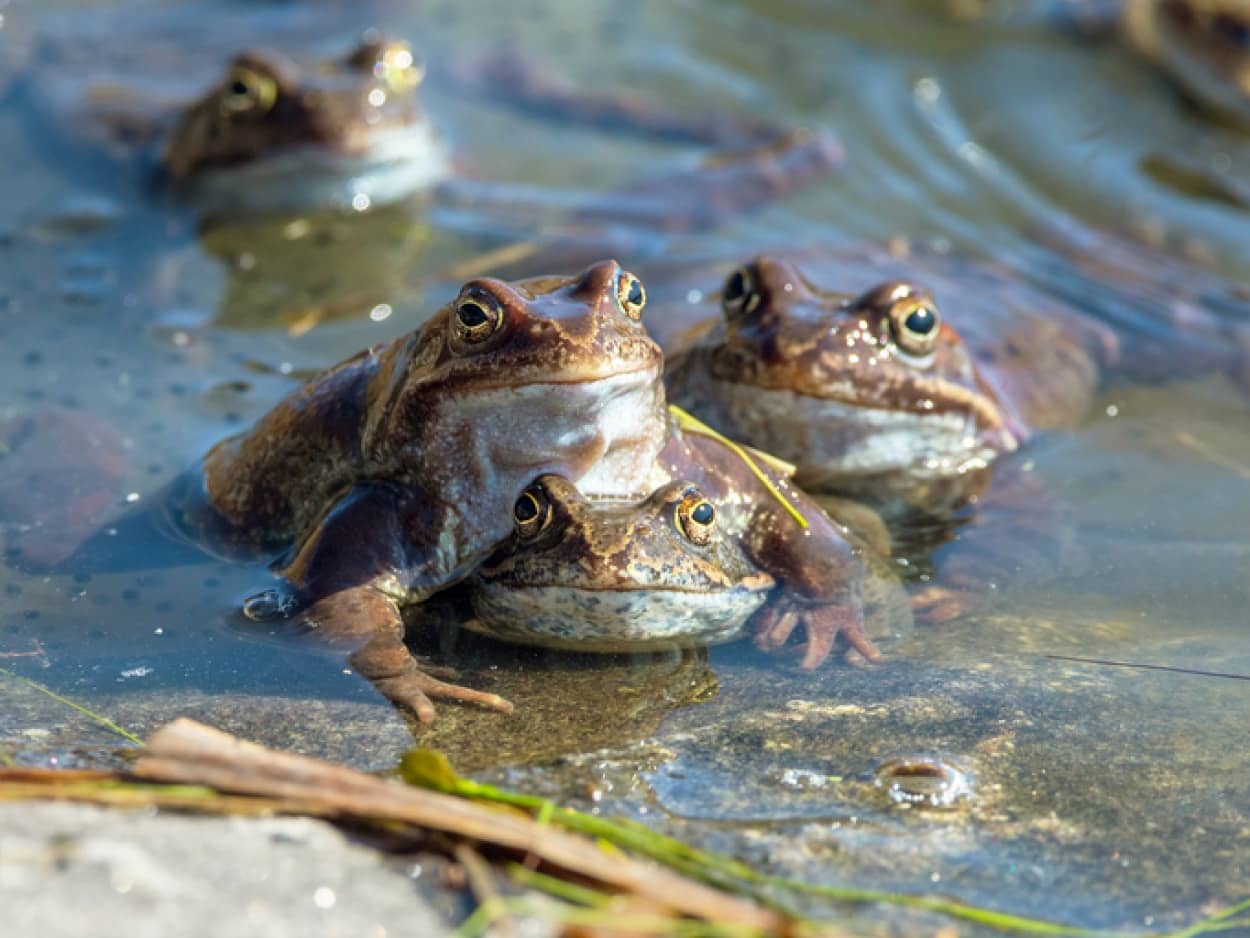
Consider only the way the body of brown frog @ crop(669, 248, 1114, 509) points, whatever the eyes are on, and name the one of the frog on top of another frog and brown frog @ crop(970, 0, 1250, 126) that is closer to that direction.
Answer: the frog on top of another frog

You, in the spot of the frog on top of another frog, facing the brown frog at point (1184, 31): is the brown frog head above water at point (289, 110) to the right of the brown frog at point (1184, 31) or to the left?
left

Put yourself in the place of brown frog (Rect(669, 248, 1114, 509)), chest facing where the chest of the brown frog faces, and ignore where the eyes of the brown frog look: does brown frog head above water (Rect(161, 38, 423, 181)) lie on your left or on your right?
on your right

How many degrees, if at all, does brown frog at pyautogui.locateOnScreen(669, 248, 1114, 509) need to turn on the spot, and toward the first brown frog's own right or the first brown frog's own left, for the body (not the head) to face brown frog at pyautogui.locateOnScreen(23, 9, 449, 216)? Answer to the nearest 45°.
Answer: approximately 90° to the first brown frog's own right

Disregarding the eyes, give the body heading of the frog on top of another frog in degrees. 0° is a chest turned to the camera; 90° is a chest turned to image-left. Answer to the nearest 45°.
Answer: approximately 315°

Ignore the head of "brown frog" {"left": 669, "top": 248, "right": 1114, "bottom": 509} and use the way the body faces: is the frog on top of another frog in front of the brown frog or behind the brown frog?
in front

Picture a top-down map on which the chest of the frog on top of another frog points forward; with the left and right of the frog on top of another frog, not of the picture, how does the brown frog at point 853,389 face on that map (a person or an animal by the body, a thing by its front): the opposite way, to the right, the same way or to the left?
to the right

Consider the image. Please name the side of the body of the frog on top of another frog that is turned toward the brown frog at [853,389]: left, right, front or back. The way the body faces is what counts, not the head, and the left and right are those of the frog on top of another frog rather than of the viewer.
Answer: left

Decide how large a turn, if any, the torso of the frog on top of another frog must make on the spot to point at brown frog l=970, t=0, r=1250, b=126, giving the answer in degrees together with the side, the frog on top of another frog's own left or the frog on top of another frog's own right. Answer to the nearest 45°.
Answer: approximately 90° to the frog on top of another frog's own left
